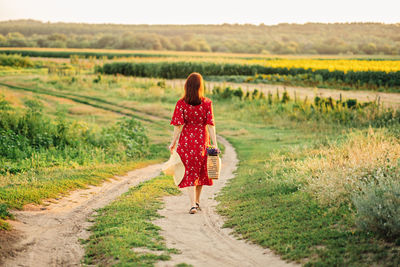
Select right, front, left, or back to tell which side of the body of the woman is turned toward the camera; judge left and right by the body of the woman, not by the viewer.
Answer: back

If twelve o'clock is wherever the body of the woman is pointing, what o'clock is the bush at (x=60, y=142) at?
The bush is roughly at 11 o'clock from the woman.

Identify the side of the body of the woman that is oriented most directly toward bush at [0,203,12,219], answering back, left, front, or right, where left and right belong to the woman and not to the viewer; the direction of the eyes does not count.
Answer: left

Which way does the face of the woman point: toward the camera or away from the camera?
away from the camera

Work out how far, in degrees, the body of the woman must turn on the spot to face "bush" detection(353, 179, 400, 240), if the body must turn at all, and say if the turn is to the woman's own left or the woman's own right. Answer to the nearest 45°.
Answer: approximately 135° to the woman's own right
